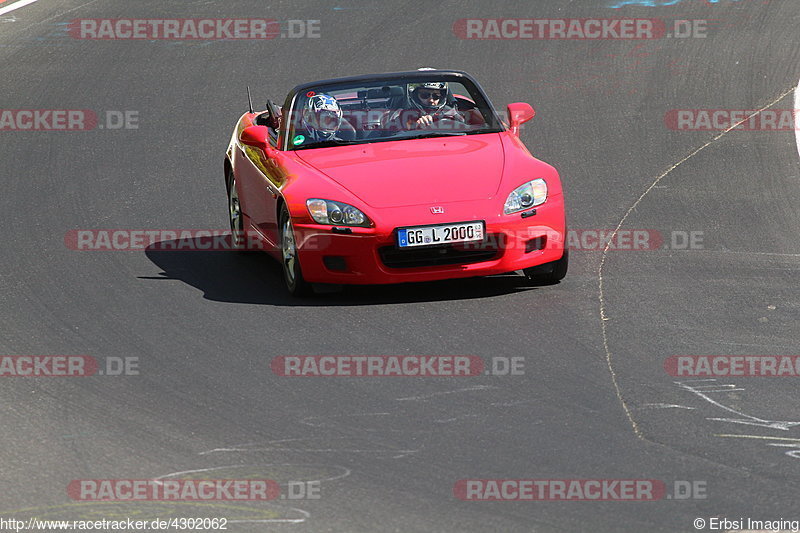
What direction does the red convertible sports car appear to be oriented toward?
toward the camera
